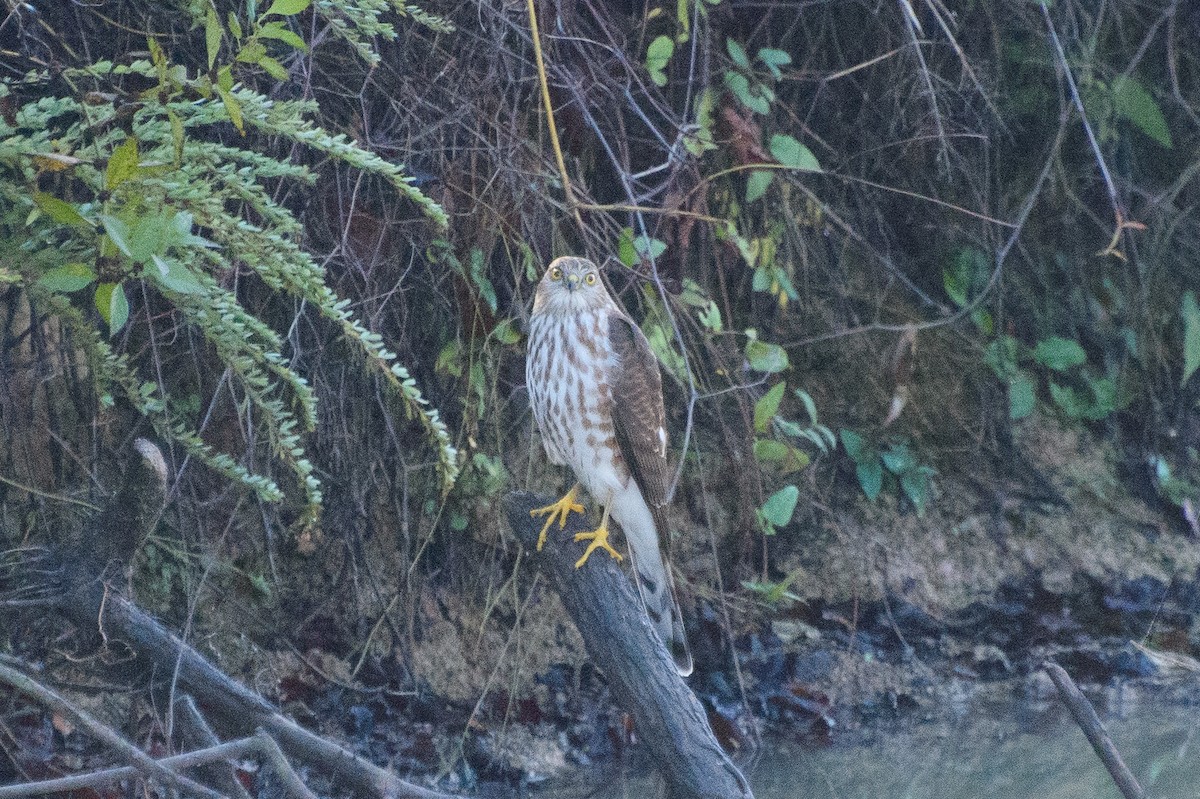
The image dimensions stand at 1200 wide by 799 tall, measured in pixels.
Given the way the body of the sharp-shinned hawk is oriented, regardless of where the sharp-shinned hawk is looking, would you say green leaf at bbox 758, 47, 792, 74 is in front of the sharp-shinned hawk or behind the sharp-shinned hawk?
behind

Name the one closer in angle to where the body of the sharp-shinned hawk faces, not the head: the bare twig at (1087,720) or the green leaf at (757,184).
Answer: the bare twig

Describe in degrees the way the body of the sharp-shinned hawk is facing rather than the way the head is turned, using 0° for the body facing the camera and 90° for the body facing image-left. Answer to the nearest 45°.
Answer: approximately 45°

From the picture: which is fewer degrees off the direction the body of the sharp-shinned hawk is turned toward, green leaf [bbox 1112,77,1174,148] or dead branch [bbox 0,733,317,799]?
the dead branch

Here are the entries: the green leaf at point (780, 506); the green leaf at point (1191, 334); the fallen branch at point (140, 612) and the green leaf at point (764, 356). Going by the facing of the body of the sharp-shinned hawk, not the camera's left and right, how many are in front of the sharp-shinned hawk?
1

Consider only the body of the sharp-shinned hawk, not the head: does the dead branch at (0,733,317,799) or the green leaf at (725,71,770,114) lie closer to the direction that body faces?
the dead branch

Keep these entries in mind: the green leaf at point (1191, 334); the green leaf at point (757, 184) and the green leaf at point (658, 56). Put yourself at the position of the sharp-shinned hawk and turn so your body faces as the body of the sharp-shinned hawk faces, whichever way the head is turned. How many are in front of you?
0

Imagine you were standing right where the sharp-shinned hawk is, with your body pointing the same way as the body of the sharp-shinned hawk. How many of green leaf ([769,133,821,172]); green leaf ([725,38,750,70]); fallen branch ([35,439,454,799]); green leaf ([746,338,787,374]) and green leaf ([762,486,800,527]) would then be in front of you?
1

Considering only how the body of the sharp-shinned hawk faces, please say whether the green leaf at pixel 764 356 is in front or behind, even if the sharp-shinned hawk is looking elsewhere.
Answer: behind

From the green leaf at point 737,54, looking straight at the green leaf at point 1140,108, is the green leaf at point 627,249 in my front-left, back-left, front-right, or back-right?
back-right
